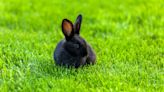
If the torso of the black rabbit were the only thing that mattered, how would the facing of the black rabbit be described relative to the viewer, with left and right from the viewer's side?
facing the viewer and to the right of the viewer
